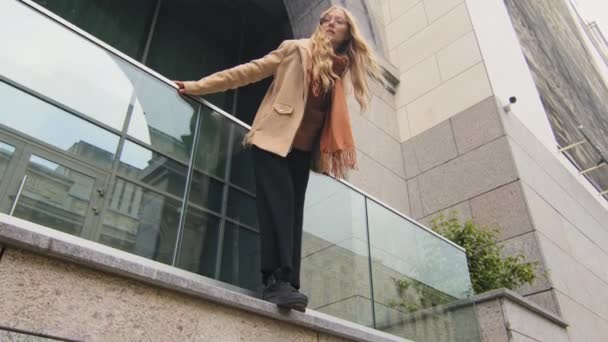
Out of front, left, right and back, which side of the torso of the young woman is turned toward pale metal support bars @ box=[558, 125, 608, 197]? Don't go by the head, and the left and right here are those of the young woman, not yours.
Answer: left
